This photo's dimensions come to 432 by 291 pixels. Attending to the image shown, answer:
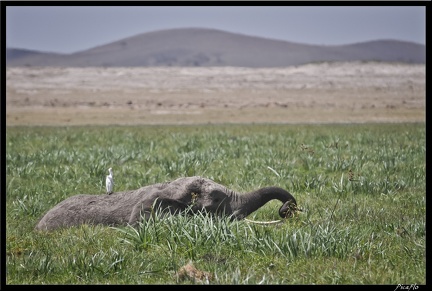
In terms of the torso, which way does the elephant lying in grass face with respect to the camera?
to the viewer's right
